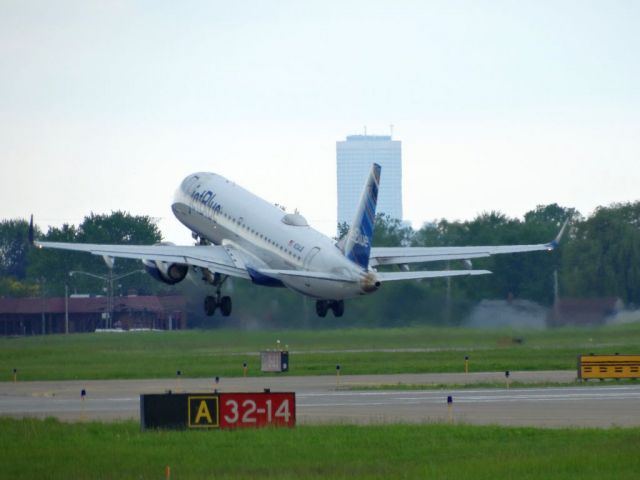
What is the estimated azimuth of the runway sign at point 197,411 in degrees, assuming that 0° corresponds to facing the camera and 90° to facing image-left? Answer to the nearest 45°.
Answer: approximately 0°
